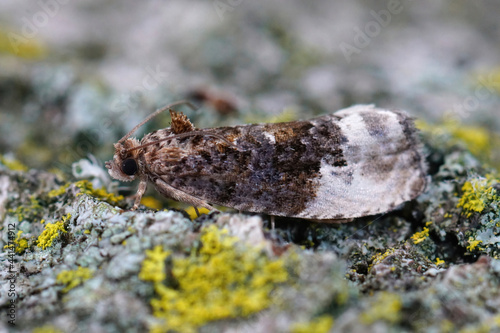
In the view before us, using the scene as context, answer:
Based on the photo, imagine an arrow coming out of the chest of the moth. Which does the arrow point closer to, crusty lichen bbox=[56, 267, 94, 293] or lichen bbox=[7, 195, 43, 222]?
the lichen

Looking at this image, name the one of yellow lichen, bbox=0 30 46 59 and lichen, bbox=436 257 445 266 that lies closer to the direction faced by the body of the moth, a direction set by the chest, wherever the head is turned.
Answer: the yellow lichen

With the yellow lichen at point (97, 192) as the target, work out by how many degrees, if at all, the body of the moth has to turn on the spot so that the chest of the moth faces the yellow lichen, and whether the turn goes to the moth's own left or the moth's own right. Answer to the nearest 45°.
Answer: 0° — it already faces it

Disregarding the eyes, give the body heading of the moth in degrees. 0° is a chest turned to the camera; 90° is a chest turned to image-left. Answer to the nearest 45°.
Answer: approximately 90°

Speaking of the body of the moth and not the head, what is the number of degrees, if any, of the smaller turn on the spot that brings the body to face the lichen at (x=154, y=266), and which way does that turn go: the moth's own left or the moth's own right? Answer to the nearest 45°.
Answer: approximately 45° to the moth's own left

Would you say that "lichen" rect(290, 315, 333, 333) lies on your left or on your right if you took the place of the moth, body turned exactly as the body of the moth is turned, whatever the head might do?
on your left

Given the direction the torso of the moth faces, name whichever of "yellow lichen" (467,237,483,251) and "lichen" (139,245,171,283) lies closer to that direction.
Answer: the lichen

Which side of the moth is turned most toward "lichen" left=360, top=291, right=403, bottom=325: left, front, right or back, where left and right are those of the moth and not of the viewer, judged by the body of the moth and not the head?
left
